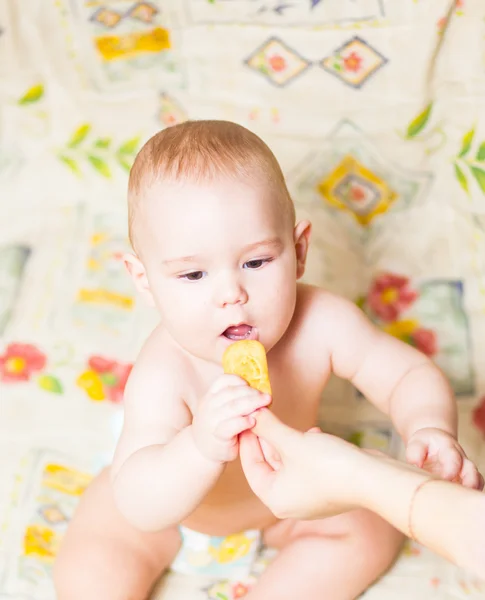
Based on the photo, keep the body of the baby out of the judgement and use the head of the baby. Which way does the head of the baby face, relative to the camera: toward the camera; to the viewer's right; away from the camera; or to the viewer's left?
toward the camera

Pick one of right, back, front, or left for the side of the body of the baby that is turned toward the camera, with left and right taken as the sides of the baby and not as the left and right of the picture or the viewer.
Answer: front
